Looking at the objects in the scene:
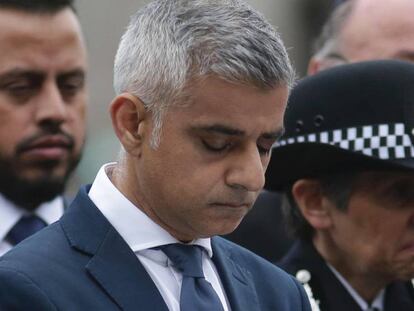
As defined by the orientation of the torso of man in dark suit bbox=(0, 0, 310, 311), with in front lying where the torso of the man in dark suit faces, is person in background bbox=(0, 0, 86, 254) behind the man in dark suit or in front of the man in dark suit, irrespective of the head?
behind

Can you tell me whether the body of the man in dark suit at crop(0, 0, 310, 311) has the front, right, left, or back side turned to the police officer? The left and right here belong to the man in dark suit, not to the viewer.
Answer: left

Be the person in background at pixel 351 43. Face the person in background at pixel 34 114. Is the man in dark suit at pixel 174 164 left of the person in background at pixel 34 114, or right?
left

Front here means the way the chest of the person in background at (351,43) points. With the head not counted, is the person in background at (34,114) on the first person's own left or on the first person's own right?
on the first person's own right

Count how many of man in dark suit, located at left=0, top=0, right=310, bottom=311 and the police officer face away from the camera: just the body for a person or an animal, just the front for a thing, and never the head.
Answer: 0

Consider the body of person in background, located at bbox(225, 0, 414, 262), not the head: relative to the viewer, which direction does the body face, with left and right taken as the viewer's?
facing the viewer and to the right of the viewer

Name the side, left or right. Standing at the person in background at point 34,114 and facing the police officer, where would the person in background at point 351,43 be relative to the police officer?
left

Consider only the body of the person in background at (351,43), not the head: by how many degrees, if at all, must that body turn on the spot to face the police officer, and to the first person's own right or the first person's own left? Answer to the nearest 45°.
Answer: approximately 45° to the first person's own right

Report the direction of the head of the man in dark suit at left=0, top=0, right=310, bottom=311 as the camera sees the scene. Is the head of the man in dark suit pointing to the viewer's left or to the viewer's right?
to the viewer's right
